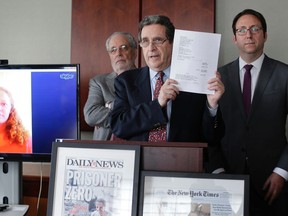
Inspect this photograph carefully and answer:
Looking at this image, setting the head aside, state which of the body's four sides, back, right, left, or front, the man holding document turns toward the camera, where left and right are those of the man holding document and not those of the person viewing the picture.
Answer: front

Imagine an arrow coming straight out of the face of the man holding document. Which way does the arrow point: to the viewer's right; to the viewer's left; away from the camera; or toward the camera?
toward the camera

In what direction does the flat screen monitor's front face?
toward the camera

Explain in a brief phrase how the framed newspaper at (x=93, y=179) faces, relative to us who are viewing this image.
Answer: facing the viewer

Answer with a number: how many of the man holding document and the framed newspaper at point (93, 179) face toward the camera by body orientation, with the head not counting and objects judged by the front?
2

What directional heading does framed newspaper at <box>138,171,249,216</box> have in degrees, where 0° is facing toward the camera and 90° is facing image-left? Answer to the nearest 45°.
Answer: approximately 0°

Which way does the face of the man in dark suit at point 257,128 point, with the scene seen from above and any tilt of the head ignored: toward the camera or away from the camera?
toward the camera

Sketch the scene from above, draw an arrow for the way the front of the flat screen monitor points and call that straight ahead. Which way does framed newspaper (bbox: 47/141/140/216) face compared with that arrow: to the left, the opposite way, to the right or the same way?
the same way

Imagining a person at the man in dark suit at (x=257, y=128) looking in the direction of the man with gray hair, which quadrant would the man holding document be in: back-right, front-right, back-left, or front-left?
front-left

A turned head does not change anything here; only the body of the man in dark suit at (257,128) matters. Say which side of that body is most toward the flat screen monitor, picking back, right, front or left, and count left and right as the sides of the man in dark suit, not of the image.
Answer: right
